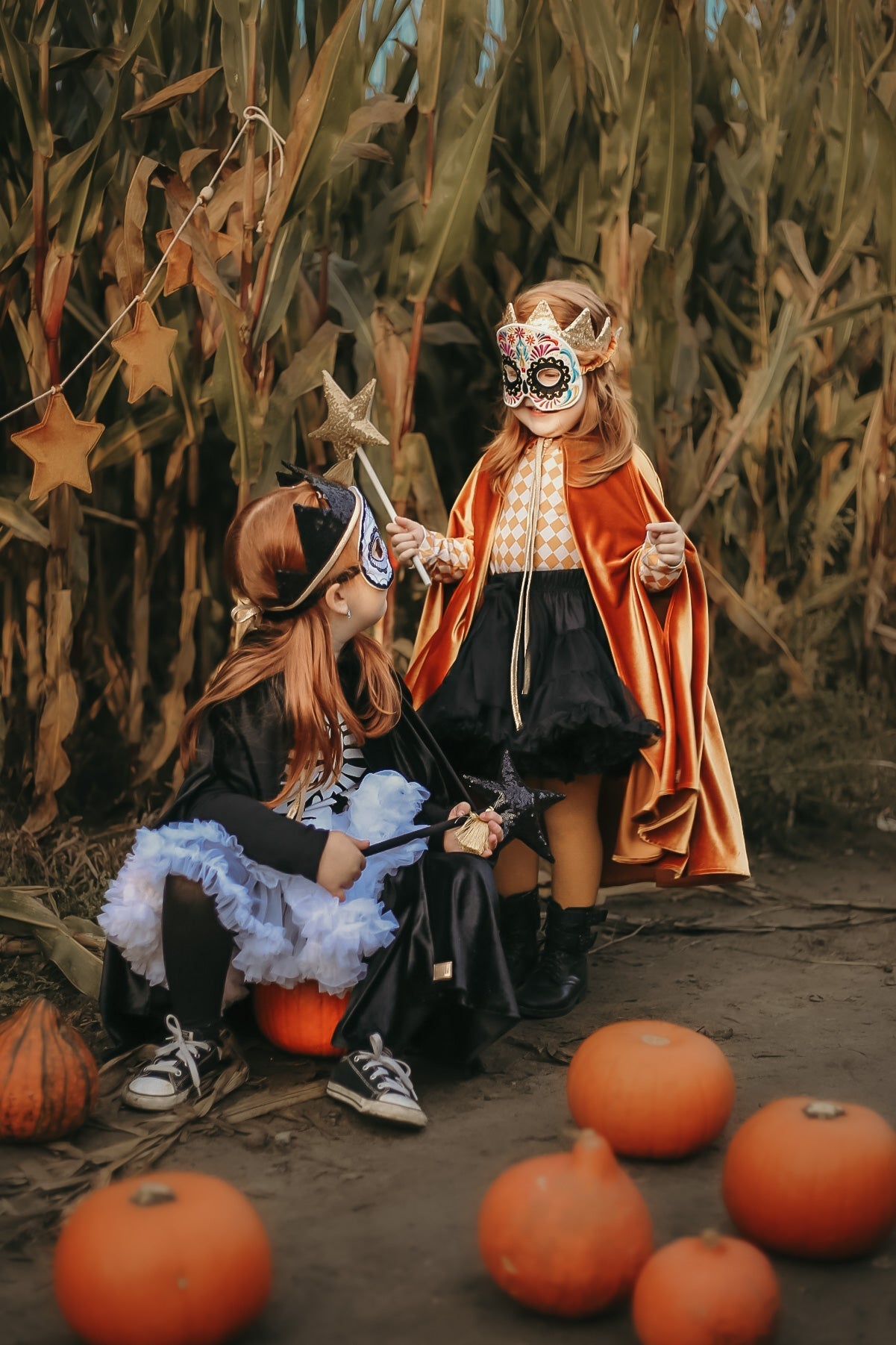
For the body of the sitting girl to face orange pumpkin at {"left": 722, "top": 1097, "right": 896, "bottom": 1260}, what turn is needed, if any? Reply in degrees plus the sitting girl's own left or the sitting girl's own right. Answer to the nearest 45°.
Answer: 0° — they already face it

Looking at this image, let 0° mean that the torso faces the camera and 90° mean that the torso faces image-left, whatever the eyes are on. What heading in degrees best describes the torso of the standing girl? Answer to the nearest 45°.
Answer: approximately 45°

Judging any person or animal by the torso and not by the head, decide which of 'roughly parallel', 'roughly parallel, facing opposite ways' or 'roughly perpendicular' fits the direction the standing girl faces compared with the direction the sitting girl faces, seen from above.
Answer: roughly perpendicular

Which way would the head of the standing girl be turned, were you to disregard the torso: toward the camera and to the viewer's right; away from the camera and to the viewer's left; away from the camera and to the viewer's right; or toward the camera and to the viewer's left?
toward the camera and to the viewer's left

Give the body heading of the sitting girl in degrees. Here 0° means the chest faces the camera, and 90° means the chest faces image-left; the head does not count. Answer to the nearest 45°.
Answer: approximately 315°

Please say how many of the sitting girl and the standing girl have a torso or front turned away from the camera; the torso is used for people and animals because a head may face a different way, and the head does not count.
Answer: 0

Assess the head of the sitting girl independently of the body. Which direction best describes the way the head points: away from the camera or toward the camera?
away from the camera

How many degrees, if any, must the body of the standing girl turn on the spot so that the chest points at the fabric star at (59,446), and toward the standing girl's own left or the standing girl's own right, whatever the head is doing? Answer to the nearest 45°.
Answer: approximately 45° to the standing girl's own right

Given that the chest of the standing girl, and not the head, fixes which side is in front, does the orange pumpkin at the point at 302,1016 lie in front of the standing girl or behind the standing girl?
in front

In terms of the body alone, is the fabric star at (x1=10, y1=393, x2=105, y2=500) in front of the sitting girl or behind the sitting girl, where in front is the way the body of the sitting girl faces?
behind

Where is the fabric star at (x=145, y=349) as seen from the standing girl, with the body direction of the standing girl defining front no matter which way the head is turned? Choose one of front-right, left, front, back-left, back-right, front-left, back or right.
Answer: front-right
